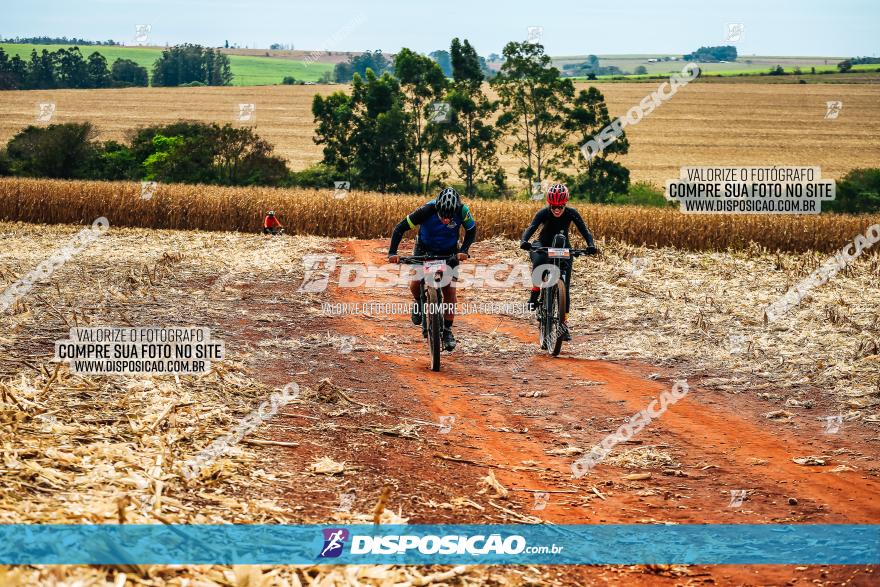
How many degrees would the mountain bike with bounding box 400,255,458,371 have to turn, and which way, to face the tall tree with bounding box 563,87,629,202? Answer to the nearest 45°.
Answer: approximately 180°

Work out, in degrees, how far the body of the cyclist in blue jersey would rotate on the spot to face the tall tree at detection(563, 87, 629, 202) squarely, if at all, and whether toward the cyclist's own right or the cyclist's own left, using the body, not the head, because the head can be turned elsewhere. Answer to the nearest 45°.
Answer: approximately 180°

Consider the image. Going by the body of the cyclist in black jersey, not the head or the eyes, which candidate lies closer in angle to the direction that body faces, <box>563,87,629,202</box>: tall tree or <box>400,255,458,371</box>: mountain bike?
the mountain bike

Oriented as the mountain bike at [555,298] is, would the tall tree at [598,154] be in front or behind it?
behind

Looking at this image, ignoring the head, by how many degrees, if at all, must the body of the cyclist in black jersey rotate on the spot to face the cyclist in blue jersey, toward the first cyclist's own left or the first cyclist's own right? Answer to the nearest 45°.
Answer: approximately 45° to the first cyclist's own right

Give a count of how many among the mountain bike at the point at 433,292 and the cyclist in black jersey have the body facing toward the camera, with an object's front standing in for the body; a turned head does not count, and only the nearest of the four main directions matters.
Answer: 2

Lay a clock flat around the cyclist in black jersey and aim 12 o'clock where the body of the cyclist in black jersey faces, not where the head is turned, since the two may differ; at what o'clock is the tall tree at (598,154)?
The tall tree is roughly at 6 o'clock from the cyclist in black jersey.

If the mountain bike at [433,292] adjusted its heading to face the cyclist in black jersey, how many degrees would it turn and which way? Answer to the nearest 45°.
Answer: approximately 135° to its left
